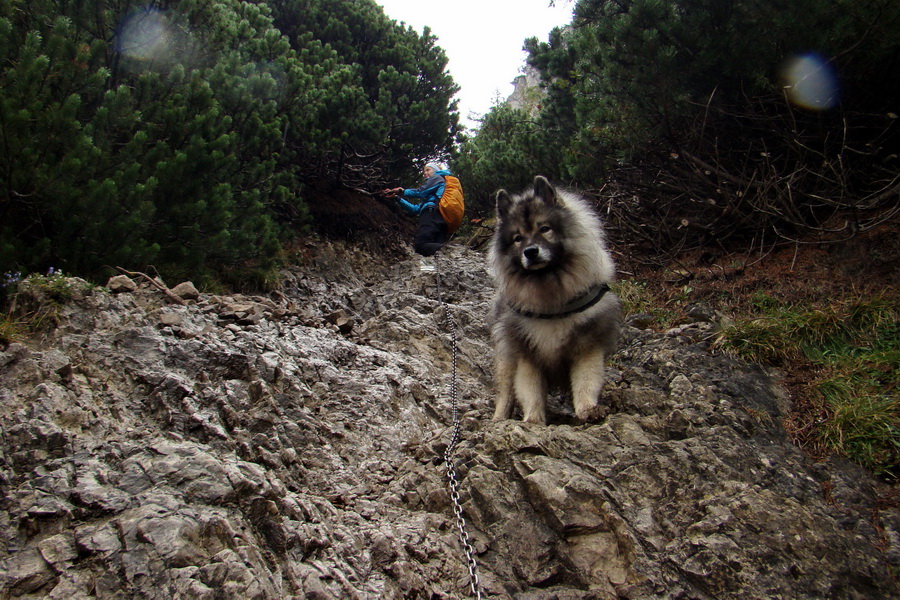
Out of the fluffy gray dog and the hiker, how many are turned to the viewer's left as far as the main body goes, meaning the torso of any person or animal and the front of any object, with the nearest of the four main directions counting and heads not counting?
1

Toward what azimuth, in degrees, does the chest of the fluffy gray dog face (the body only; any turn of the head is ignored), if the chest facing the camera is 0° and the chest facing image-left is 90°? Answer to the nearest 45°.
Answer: approximately 0°

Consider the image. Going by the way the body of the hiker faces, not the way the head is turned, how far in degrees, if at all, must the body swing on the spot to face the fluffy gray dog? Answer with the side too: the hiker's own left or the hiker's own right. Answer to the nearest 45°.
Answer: approximately 90° to the hiker's own left

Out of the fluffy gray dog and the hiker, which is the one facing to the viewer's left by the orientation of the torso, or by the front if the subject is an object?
the hiker

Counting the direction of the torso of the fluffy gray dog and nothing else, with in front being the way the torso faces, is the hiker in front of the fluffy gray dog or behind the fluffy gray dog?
behind

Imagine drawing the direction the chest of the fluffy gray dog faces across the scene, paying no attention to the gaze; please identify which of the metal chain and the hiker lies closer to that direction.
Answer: the metal chain

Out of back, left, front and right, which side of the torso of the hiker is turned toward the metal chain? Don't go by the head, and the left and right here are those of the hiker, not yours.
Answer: left

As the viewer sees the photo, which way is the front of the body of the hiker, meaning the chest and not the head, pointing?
to the viewer's left

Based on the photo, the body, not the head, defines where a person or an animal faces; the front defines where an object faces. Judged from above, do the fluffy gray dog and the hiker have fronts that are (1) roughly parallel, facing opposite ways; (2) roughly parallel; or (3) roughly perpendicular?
roughly perpendicular
